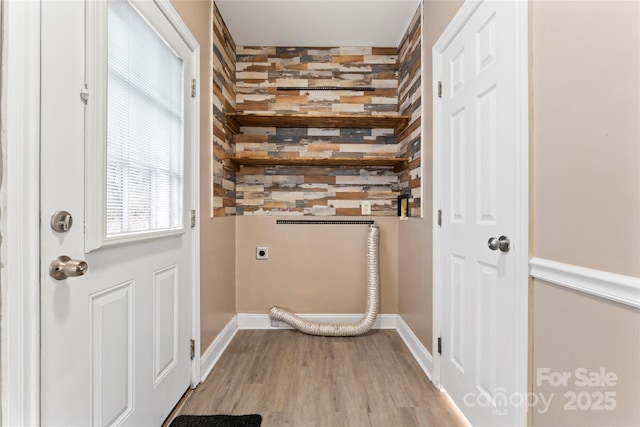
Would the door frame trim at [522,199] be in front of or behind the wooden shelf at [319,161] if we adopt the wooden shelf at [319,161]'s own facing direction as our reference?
in front

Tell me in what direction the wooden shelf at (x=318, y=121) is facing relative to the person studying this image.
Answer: facing the viewer

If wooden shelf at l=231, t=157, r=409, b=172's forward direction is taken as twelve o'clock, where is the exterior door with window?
The exterior door with window is roughly at 1 o'clock from the wooden shelf.

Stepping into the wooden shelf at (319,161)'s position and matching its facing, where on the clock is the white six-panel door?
The white six-panel door is roughly at 11 o'clock from the wooden shelf.

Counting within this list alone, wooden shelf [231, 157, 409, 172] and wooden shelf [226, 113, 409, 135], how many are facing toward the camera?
2

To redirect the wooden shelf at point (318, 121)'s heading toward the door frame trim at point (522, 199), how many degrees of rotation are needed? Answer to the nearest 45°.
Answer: approximately 45° to its left
